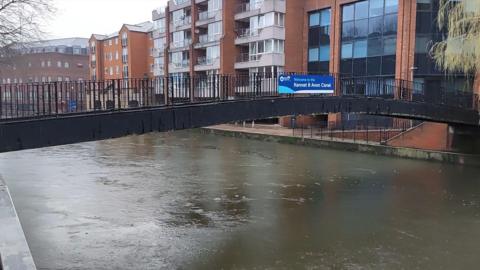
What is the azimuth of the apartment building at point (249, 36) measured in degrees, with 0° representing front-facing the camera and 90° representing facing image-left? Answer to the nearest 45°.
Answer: approximately 45°

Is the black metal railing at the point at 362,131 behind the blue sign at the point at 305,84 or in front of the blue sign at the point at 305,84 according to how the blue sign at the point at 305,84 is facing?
behind

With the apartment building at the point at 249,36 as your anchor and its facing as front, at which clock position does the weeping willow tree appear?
The weeping willow tree is roughly at 10 o'clock from the apartment building.

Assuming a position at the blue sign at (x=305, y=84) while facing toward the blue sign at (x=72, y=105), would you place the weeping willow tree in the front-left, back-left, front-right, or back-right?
back-right
